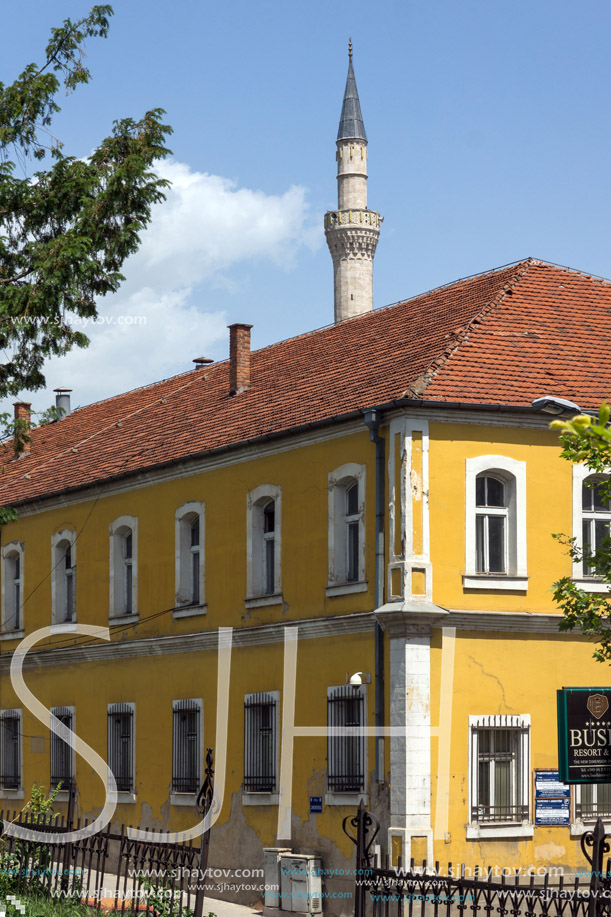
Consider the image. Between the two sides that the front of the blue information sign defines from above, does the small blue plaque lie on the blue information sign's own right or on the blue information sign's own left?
on the blue information sign's own right

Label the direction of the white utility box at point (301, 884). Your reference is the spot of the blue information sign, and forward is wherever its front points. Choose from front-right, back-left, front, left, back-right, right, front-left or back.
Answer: right

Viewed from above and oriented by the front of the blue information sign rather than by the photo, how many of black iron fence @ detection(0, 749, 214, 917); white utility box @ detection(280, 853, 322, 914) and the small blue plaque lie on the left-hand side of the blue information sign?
0

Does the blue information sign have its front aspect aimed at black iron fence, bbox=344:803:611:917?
yes

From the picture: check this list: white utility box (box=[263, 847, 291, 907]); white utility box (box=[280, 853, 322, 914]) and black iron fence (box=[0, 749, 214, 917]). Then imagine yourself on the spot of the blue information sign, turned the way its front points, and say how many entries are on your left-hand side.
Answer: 0

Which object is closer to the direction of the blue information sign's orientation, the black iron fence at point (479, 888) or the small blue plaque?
the black iron fence

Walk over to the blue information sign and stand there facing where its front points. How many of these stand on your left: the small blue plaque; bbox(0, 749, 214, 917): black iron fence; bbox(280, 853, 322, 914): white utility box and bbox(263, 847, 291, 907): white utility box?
0

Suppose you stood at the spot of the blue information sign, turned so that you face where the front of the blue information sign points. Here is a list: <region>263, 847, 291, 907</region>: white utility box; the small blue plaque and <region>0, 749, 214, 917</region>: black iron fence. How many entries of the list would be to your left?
0

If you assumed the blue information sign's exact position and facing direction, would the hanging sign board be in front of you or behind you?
in front

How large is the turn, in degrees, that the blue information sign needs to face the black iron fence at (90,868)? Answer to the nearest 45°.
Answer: approximately 45° to its right

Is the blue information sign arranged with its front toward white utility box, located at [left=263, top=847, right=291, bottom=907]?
no

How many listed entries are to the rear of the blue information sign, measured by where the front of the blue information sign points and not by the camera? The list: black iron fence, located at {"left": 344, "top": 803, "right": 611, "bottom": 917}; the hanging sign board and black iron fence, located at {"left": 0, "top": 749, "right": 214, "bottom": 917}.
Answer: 0

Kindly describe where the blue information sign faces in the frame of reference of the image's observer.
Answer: facing the viewer
